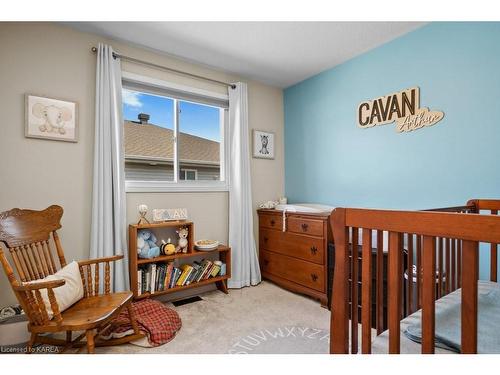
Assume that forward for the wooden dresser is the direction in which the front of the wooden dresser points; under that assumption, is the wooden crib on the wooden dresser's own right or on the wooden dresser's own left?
on the wooden dresser's own left

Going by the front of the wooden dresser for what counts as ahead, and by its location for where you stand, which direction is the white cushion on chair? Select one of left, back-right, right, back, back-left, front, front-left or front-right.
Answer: front

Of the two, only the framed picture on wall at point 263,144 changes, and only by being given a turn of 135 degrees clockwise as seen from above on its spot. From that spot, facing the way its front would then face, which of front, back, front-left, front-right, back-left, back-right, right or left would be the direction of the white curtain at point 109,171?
front-left

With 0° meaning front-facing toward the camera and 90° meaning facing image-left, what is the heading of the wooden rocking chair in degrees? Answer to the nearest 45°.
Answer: approximately 315°

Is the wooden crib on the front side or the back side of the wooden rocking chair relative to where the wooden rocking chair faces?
on the front side

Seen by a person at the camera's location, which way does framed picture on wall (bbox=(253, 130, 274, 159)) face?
facing the viewer and to the right of the viewer

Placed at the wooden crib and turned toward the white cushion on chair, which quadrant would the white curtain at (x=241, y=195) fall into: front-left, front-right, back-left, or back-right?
front-right

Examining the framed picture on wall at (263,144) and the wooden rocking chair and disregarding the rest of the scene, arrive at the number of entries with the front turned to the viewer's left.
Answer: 0

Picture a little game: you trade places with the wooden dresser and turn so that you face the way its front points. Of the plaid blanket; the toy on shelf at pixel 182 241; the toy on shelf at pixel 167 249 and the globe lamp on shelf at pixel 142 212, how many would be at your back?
0

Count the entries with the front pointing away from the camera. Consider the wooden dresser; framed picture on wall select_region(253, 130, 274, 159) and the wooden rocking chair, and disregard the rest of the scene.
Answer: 0

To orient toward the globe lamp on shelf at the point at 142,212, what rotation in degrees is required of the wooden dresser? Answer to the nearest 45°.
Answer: approximately 45° to its right
